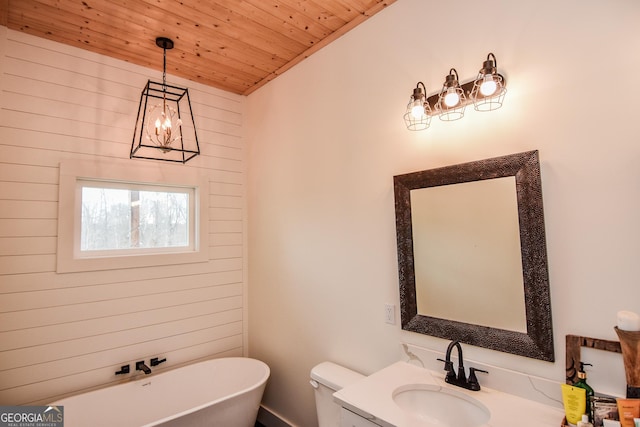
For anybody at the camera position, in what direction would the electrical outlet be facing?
facing the viewer and to the left of the viewer

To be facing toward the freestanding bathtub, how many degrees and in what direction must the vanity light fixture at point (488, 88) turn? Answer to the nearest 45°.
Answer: approximately 45° to its right

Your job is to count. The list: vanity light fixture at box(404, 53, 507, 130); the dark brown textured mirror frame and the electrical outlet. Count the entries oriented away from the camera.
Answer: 0

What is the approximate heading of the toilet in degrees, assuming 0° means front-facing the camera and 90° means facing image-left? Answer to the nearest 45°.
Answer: approximately 45°

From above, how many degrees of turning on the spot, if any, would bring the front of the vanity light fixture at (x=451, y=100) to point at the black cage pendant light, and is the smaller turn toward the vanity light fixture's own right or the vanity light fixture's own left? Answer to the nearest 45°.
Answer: approximately 45° to the vanity light fixture's own right

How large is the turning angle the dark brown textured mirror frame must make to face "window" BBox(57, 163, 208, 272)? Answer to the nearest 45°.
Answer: approximately 45° to its right
